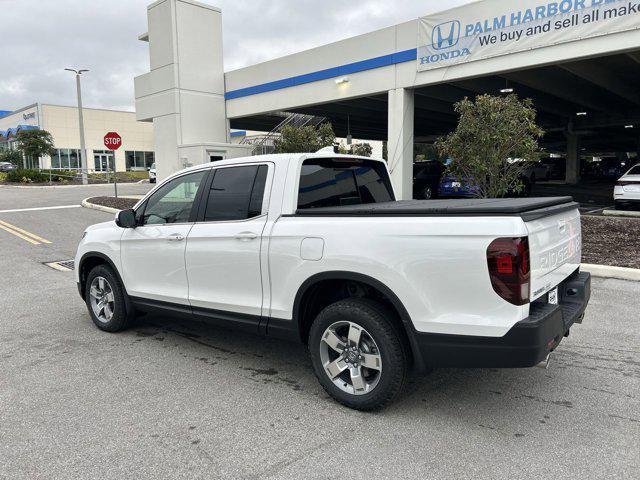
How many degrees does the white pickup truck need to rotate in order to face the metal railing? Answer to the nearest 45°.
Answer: approximately 45° to its right

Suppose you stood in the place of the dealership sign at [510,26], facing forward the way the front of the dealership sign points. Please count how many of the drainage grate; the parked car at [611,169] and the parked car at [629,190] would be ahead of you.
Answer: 1

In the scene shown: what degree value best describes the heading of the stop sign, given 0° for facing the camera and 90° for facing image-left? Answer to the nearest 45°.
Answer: approximately 0°

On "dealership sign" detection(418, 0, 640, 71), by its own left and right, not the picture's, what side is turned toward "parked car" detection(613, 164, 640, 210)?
back

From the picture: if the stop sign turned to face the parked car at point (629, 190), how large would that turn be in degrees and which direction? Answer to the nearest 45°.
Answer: approximately 45° to its left

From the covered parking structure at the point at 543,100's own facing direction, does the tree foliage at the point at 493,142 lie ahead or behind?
ahead

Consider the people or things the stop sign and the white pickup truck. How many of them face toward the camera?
1

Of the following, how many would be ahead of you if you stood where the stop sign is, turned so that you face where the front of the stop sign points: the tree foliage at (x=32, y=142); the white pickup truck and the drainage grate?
2

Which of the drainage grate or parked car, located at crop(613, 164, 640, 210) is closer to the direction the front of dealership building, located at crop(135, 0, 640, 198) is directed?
the drainage grate

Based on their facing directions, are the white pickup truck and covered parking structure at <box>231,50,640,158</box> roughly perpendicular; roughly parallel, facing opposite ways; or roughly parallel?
roughly perpendicular

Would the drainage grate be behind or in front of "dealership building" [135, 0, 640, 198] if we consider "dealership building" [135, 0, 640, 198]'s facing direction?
in front

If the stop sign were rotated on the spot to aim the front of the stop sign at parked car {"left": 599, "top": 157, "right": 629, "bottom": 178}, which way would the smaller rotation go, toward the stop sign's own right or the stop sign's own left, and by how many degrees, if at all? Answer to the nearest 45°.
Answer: approximately 90° to the stop sign's own left

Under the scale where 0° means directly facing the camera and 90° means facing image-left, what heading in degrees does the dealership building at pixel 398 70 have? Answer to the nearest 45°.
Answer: approximately 45°

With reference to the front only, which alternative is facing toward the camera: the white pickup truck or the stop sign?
the stop sign
